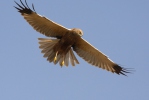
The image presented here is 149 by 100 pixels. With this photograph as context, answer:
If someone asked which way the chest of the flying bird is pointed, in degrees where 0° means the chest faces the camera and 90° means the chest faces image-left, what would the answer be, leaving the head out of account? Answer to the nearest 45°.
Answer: approximately 315°
